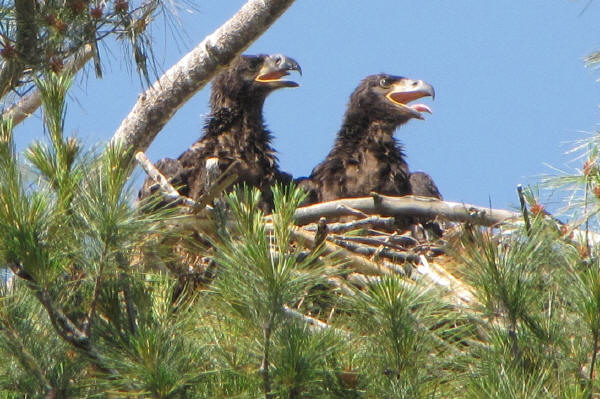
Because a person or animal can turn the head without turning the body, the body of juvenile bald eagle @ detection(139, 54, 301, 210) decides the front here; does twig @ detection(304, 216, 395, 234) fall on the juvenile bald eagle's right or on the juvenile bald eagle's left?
on the juvenile bald eagle's right

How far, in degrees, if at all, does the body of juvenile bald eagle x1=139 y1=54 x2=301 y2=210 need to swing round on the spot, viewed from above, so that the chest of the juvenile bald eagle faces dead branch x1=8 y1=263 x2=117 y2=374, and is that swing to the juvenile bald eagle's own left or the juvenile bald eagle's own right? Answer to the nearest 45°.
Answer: approximately 90° to the juvenile bald eagle's own right

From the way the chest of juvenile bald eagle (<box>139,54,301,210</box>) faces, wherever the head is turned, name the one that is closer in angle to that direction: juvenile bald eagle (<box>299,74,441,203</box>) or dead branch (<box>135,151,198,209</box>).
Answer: the juvenile bald eagle

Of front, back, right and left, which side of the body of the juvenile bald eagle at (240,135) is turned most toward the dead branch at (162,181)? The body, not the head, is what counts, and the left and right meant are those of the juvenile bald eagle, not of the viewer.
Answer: right

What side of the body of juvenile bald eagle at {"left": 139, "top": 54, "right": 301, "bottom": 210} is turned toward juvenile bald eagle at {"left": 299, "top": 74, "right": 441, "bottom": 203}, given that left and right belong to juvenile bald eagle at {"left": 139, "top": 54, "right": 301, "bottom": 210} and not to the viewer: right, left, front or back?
front

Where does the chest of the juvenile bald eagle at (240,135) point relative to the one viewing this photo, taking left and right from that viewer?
facing to the right of the viewer
